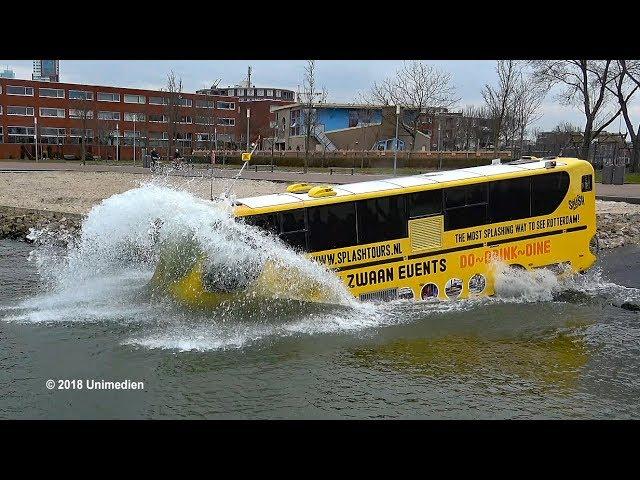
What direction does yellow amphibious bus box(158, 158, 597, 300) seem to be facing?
to the viewer's left
